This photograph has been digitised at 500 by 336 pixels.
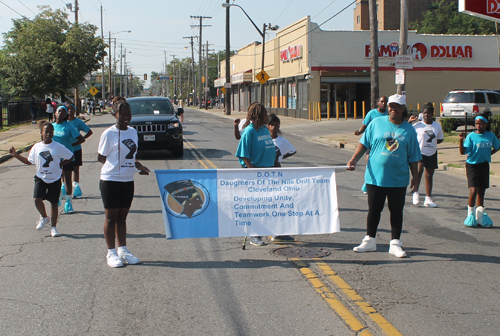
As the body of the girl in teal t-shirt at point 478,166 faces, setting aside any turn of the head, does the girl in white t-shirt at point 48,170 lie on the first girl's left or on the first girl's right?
on the first girl's right

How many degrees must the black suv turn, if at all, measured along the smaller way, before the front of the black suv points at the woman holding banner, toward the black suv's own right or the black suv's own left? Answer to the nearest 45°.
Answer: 0° — it already faces them

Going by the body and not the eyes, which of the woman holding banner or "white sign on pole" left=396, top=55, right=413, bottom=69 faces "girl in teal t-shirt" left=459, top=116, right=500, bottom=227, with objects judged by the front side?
the white sign on pole

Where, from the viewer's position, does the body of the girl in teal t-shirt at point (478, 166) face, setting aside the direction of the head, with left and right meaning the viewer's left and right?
facing the viewer

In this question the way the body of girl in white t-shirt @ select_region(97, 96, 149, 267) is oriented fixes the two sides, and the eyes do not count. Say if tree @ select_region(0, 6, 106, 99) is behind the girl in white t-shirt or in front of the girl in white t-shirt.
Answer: behind

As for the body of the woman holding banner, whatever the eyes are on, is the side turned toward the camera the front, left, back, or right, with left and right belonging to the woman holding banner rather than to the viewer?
front

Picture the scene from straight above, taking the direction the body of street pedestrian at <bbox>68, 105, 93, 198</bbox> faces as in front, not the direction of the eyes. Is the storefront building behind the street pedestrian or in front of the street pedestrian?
behind

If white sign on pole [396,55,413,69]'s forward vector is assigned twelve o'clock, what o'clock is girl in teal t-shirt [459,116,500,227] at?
The girl in teal t-shirt is roughly at 12 o'clock from the white sign on pole.

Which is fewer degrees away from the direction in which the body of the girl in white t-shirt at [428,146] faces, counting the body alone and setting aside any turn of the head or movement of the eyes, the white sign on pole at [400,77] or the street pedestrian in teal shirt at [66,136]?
the street pedestrian in teal shirt

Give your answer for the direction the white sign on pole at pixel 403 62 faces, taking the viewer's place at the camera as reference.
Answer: facing the viewer

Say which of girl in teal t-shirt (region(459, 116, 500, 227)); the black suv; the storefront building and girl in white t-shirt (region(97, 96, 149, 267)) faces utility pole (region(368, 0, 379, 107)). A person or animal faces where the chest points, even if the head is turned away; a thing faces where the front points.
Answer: the storefront building

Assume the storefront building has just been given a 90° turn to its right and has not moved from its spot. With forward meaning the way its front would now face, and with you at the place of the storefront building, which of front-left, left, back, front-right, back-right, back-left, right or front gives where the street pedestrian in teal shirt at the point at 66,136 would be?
left
